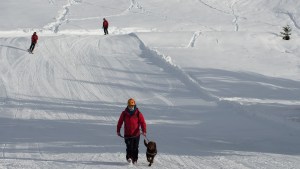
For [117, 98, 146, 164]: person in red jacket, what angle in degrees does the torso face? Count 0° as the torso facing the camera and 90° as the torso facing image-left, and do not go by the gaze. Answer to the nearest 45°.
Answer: approximately 0°

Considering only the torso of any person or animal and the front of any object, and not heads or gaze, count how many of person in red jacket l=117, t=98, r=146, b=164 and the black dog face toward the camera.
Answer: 2
